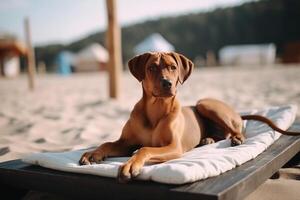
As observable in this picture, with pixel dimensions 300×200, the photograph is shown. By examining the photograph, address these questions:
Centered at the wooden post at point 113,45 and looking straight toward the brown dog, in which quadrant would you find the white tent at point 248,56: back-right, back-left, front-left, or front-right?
back-left

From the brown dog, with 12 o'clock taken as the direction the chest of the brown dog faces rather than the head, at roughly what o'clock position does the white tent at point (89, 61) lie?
The white tent is roughly at 4 o'clock from the brown dog.

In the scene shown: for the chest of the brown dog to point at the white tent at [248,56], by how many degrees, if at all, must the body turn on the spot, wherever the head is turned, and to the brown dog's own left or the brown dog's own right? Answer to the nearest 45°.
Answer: approximately 135° to the brown dog's own right

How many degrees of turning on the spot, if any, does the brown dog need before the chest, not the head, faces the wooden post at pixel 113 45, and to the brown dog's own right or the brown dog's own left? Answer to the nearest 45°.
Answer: approximately 135° to the brown dog's own right

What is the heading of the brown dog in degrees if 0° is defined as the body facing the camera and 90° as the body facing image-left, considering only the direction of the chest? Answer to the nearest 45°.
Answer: approximately 45°
